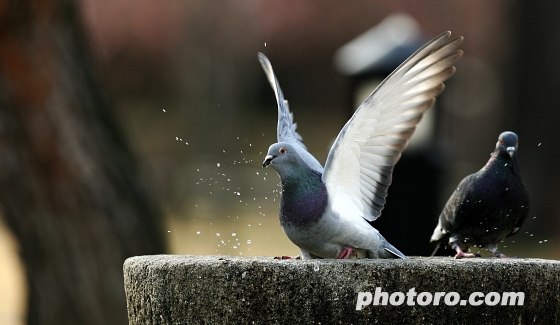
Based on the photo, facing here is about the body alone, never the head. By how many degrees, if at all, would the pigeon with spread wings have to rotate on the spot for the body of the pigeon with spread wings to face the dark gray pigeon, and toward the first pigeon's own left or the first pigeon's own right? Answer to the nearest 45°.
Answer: approximately 180°

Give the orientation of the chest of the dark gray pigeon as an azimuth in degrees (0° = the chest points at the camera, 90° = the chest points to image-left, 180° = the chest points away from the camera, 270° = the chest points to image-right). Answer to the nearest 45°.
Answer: approximately 315°

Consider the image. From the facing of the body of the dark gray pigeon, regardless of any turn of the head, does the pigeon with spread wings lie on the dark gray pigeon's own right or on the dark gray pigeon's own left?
on the dark gray pigeon's own right

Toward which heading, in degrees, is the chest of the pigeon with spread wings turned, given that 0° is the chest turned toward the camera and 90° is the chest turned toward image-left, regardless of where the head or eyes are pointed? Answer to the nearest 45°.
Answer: approximately 45°

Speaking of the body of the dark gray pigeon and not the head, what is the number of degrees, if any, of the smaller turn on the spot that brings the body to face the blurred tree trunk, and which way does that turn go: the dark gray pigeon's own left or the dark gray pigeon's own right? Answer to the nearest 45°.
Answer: approximately 135° to the dark gray pigeon's own right
